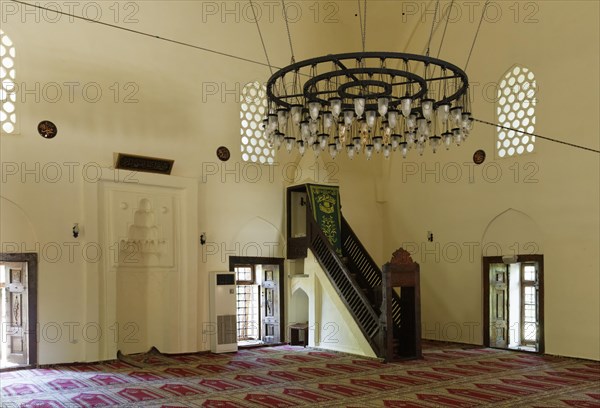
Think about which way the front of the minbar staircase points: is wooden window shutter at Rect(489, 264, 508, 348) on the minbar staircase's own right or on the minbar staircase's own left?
on the minbar staircase's own left

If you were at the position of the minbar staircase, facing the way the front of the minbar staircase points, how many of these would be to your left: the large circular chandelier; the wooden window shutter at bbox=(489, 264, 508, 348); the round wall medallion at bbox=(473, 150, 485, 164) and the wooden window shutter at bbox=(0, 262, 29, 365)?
2

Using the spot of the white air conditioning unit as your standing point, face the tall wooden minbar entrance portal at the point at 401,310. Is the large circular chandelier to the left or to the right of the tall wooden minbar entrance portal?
right

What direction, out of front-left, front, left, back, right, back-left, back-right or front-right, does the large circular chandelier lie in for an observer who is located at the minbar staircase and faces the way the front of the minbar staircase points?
front-right

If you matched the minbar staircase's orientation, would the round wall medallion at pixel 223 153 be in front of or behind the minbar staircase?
behind

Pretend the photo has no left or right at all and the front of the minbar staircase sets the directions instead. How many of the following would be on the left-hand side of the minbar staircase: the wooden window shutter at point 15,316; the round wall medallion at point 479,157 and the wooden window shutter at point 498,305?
2

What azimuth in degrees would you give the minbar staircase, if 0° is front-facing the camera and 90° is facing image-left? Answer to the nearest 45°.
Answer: approximately 315°

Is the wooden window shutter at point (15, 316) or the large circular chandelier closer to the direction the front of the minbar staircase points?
the large circular chandelier
